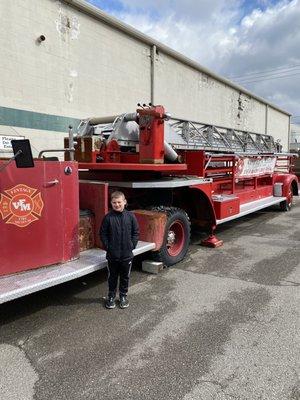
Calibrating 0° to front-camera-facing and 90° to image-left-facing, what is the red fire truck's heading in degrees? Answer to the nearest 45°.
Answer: approximately 45°

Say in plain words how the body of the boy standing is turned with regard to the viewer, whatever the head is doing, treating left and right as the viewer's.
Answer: facing the viewer
